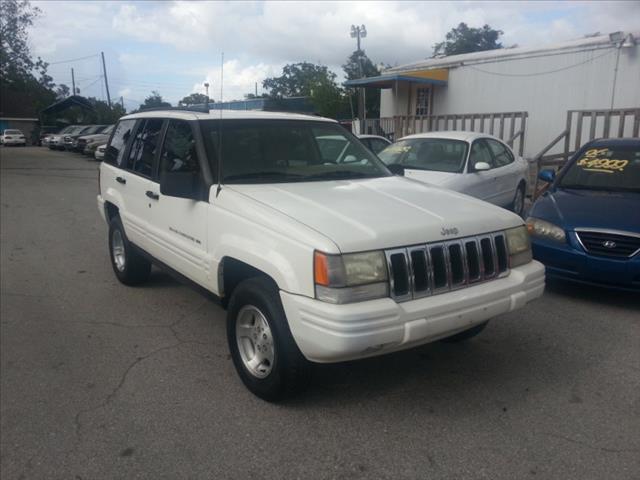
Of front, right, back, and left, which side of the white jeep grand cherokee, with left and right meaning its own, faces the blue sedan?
left

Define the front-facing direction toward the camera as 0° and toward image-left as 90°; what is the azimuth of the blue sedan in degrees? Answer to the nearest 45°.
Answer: approximately 45°

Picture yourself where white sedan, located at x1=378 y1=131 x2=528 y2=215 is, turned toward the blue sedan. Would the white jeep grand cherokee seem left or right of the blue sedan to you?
right

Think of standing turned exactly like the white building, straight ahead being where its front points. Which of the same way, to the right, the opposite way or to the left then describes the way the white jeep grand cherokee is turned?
to the left

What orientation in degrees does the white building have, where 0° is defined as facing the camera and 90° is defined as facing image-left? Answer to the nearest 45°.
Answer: approximately 45°

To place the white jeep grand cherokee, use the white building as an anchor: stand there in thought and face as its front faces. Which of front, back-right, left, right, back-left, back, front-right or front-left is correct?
front-left

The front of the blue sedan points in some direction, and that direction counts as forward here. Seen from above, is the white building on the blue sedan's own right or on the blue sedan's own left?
on the blue sedan's own right

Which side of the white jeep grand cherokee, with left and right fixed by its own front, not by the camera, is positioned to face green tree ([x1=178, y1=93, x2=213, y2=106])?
back

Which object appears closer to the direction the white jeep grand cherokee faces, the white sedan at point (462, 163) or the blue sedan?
the blue sedan

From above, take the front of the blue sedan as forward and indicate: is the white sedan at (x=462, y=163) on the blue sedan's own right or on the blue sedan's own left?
on the blue sedan's own right

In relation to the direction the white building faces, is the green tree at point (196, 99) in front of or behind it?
in front

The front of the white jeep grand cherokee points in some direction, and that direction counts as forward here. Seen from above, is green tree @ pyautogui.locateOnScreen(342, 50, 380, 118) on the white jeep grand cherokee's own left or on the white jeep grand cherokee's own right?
on the white jeep grand cherokee's own left

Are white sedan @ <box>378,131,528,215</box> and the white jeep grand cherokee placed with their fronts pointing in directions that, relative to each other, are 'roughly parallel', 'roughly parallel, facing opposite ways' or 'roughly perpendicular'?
roughly perpendicular

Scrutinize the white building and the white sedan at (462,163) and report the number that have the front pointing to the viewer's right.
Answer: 0

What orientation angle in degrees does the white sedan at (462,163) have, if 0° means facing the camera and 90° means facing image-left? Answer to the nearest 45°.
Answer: approximately 45°

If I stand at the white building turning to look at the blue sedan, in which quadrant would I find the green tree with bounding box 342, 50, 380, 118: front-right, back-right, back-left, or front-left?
back-right
